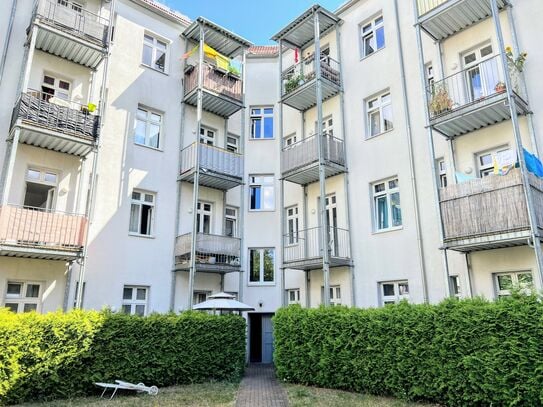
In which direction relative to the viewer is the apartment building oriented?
toward the camera
